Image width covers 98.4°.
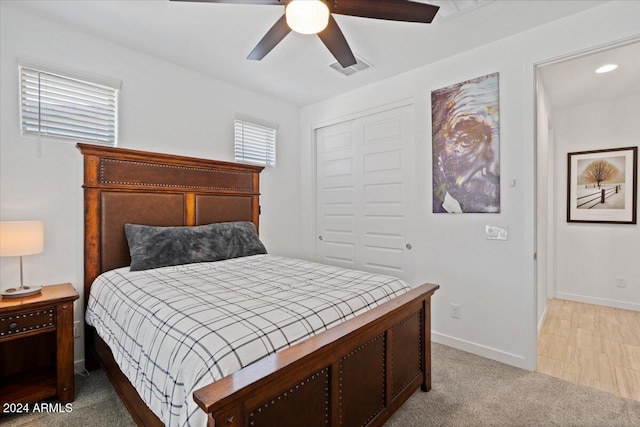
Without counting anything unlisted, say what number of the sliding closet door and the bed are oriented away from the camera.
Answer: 0

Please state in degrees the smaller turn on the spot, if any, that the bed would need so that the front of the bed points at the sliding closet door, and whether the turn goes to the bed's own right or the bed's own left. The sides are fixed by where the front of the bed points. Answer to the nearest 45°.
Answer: approximately 90° to the bed's own left

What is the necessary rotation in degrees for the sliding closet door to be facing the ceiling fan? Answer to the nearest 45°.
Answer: approximately 45° to its left

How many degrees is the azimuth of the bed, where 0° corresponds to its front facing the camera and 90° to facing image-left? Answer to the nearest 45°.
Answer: approximately 315°

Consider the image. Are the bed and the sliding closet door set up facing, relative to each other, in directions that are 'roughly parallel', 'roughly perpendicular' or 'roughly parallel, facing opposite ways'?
roughly perpendicular

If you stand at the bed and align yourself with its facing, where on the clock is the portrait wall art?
The portrait wall art is roughly at 10 o'clock from the bed.
